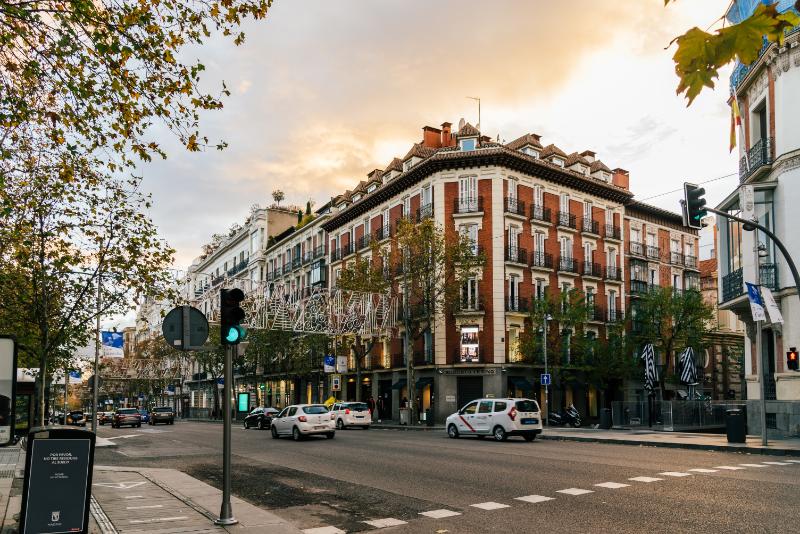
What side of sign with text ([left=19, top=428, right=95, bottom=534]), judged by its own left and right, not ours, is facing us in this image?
front

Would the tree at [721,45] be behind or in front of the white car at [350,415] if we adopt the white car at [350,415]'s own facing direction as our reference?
behind

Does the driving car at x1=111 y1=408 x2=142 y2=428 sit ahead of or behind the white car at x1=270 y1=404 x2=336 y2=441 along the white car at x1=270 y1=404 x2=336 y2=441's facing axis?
ahead

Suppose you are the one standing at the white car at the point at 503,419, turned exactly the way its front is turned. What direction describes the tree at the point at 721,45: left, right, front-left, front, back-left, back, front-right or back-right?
back-left

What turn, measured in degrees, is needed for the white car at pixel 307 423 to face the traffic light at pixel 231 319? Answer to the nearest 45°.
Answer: approximately 135° to its left

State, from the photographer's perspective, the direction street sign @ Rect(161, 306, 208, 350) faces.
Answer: facing away from the viewer

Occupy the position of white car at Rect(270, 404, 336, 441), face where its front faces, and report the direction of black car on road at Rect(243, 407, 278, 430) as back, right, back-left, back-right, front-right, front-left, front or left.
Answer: front-right

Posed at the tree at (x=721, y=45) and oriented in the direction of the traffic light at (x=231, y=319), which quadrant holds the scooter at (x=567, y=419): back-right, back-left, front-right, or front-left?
front-right

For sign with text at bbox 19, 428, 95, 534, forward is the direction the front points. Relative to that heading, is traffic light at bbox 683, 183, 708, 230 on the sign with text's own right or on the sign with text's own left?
on the sign with text's own left

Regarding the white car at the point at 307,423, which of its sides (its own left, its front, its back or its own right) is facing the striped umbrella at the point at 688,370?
right

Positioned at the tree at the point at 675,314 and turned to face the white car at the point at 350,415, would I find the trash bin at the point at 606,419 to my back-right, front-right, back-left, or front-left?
front-left

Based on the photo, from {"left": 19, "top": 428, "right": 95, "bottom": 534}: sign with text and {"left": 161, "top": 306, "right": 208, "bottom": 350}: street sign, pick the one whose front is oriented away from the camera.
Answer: the street sign

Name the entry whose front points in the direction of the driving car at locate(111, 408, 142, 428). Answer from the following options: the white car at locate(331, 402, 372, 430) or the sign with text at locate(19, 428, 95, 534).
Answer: the white car

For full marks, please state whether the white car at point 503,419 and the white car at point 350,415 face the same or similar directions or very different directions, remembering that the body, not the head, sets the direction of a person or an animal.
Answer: same or similar directions
